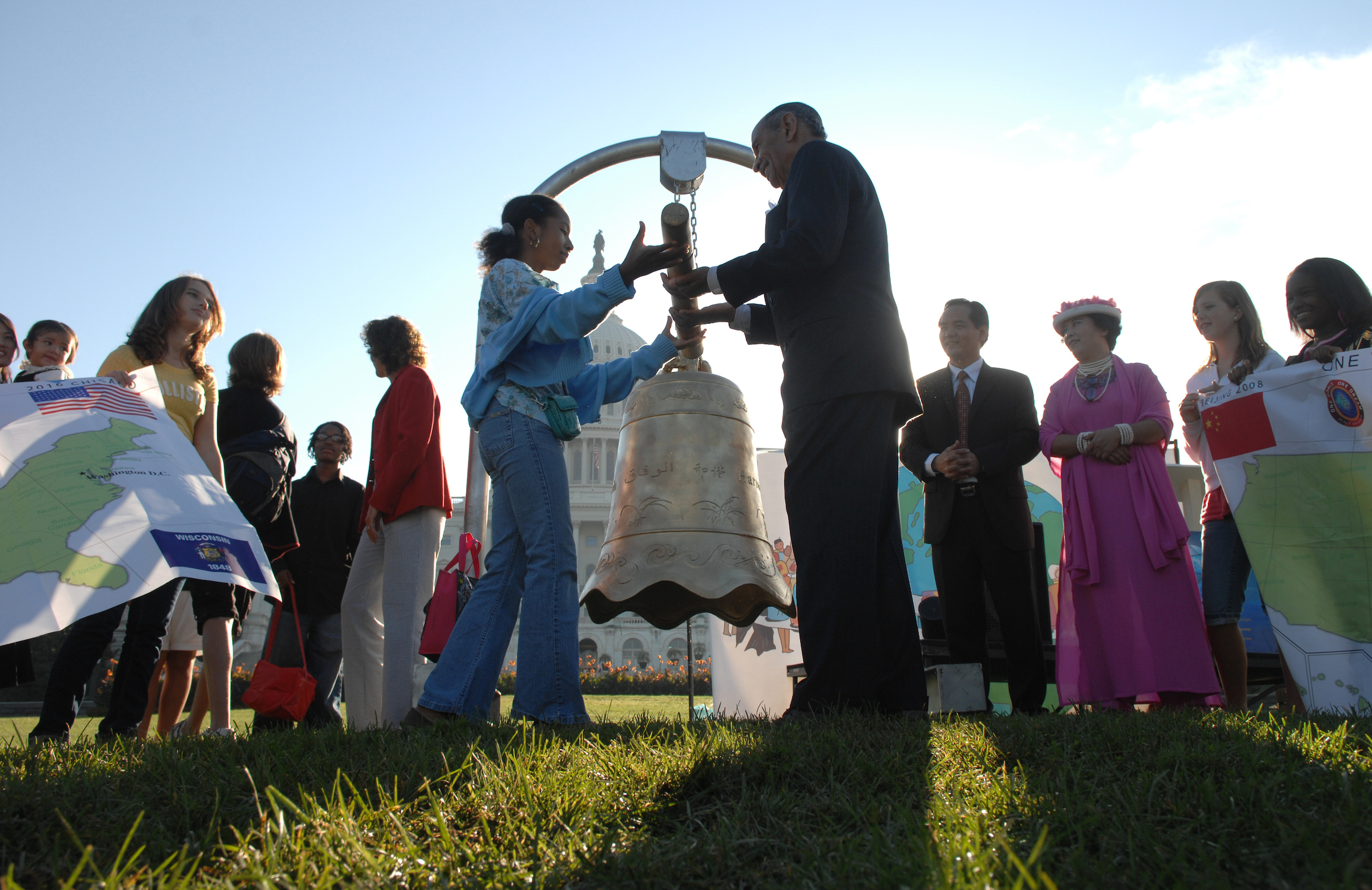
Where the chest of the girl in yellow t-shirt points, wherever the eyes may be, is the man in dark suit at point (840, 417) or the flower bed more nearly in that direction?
the man in dark suit

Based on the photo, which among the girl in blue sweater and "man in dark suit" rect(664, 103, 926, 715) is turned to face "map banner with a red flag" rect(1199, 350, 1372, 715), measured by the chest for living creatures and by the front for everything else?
the girl in blue sweater

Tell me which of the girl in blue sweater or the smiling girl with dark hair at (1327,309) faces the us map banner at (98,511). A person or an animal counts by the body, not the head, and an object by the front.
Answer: the smiling girl with dark hair

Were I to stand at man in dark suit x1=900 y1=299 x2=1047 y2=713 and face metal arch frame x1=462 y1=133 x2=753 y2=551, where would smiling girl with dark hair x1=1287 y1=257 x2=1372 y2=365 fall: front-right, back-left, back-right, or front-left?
back-left

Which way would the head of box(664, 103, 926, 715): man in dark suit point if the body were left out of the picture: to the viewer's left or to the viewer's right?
to the viewer's left

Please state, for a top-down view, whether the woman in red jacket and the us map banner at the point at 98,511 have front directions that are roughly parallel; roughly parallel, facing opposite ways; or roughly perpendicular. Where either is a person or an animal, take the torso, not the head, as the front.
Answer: roughly perpendicular

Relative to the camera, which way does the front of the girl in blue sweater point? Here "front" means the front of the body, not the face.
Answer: to the viewer's right

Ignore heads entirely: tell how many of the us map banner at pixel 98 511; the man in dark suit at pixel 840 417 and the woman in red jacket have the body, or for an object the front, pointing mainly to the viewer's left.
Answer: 2

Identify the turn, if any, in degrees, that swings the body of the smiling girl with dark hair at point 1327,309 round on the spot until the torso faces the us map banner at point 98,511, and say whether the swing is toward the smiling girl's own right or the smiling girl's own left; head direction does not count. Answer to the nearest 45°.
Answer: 0° — they already face it

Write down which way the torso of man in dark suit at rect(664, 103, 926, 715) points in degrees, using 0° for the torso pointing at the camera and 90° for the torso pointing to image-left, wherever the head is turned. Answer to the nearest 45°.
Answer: approximately 90°

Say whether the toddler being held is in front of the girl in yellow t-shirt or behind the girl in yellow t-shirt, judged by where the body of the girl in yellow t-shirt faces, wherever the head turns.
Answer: behind

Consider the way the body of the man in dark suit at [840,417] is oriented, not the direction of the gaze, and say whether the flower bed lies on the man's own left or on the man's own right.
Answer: on the man's own right

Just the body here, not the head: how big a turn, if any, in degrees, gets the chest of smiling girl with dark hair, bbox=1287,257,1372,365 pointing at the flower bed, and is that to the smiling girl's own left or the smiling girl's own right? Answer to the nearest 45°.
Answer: approximately 90° to the smiling girl's own right

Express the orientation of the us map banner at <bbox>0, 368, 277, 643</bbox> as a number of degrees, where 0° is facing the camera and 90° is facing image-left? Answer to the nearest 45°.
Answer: approximately 0°
